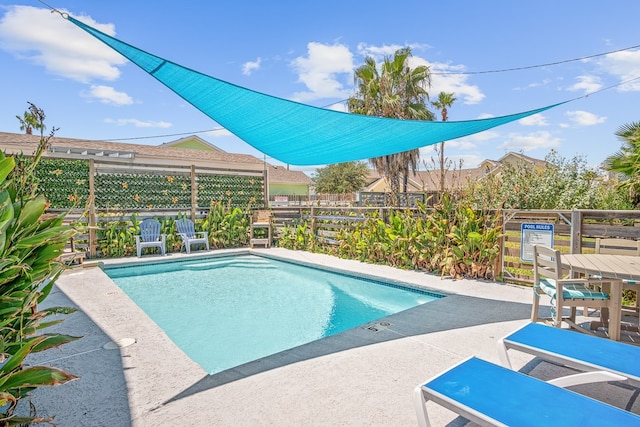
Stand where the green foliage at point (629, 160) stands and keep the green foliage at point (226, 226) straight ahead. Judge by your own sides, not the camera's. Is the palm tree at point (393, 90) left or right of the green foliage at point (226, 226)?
right

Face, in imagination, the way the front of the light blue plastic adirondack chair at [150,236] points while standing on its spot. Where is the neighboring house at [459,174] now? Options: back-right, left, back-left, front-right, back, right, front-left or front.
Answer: left

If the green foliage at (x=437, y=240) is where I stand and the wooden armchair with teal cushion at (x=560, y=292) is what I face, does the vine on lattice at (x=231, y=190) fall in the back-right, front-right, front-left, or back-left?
back-right

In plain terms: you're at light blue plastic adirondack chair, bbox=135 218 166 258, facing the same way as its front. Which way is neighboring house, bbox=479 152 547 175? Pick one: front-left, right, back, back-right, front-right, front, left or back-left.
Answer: left

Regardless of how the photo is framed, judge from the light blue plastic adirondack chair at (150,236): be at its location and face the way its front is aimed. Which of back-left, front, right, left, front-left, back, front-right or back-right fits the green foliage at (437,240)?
front-left

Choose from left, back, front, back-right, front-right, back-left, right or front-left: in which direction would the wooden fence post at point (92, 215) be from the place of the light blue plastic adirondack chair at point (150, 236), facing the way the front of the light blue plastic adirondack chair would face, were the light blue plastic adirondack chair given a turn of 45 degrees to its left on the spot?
back-right

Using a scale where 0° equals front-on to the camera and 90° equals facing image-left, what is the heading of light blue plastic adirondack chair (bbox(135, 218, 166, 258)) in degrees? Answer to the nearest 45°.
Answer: approximately 0°

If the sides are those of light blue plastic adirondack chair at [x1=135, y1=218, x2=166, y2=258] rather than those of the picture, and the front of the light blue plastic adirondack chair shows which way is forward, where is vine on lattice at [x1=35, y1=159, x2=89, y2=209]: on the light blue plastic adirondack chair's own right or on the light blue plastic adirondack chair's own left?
on the light blue plastic adirondack chair's own right

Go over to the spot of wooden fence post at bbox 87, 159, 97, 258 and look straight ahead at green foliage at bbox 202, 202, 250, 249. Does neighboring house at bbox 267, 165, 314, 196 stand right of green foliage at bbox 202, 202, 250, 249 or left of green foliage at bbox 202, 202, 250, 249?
left

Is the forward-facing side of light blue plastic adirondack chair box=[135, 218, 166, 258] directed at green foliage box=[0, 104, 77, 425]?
yes

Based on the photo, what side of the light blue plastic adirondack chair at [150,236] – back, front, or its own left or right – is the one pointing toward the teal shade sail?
front

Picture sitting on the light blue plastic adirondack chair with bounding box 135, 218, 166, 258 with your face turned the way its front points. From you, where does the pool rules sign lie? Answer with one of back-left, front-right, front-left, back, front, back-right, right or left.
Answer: front-left

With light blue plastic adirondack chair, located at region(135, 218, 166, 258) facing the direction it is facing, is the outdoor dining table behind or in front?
in front

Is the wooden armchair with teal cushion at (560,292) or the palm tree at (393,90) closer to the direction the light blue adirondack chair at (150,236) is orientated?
the wooden armchair with teal cushion

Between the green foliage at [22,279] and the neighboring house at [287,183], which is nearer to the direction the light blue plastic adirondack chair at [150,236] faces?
the green foliage
